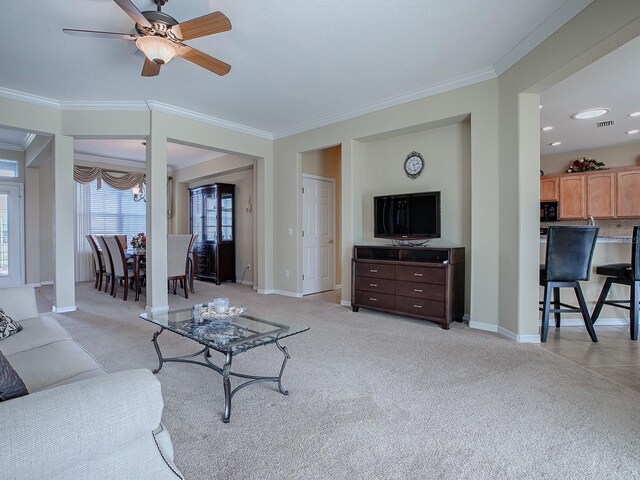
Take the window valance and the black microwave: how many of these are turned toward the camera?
2

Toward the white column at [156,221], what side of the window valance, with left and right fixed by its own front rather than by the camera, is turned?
front

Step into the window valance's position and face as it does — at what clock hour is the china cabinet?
The china cabinet is roughly at 10 o'clock from the window valance.

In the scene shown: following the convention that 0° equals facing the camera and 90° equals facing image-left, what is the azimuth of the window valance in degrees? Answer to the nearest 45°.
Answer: approximately 0°

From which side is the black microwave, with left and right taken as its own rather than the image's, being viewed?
front

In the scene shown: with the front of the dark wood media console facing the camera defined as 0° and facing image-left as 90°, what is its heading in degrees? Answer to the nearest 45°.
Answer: approximately 45°

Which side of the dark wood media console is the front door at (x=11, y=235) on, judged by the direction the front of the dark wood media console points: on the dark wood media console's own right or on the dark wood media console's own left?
on the dark wood media console's own right

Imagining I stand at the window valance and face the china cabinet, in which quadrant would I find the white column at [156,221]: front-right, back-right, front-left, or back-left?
front-right

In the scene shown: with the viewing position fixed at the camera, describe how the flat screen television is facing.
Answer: facing the viewer and to the left of the viewer
